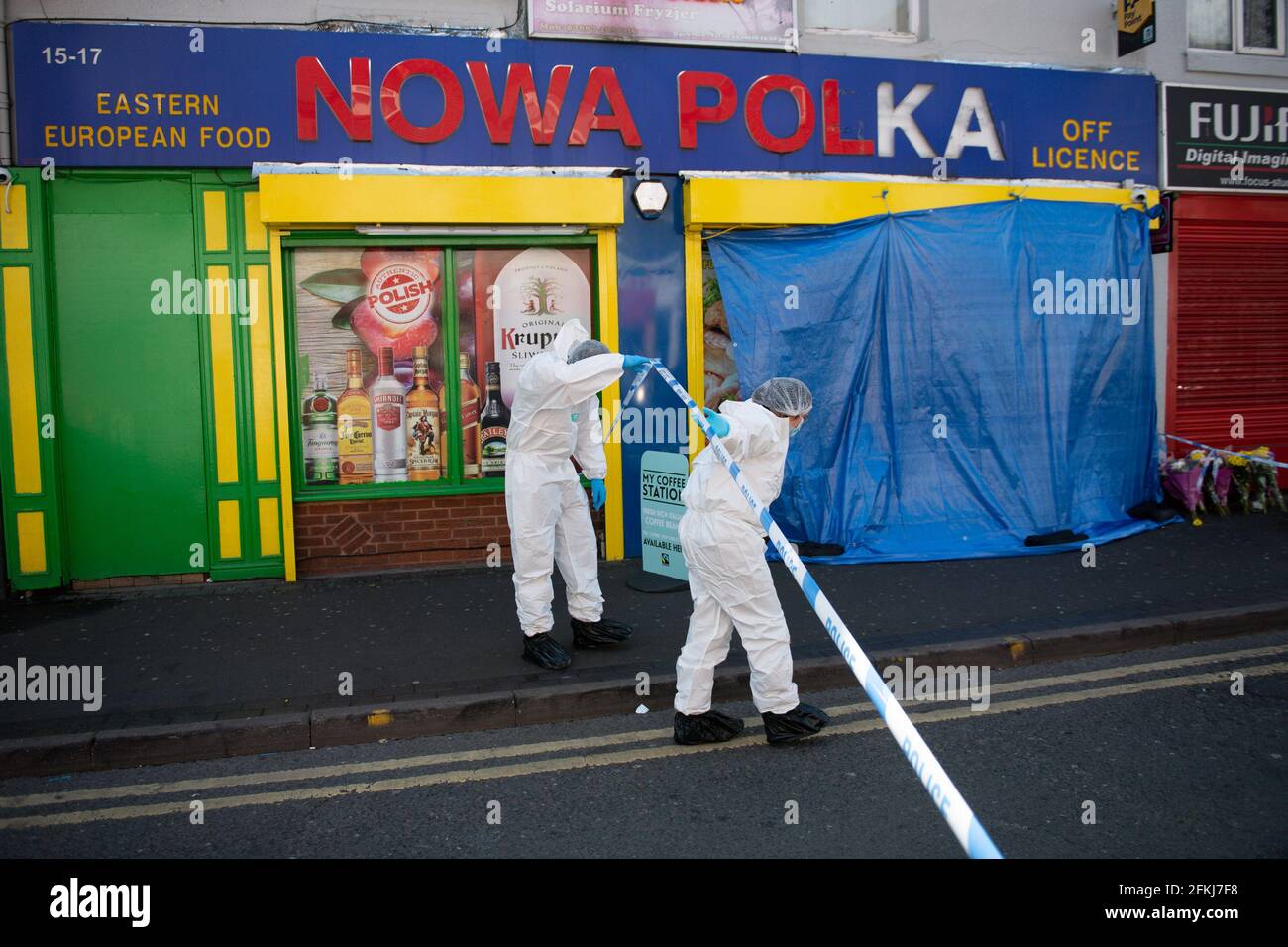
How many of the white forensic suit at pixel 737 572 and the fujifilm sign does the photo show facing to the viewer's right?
1

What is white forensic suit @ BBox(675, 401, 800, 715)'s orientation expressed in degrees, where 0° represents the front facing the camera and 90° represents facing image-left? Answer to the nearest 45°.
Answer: approximately 270°

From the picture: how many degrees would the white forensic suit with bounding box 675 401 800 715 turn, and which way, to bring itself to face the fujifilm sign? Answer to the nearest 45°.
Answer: approximately 45° to its left

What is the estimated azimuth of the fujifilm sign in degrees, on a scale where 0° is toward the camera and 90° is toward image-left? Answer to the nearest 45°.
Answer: approximately 0°
